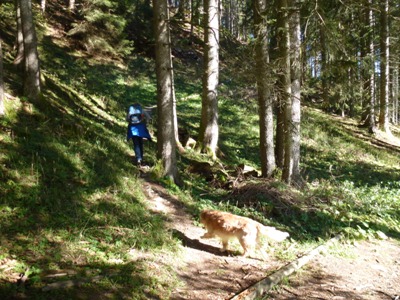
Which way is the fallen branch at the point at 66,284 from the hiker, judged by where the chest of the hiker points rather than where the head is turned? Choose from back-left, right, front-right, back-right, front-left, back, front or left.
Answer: back

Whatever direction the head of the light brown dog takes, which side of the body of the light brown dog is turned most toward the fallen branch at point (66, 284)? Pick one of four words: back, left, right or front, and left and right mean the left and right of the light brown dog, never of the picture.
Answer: left

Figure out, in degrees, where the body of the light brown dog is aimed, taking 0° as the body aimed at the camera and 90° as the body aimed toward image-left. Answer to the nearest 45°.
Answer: approximately 135°

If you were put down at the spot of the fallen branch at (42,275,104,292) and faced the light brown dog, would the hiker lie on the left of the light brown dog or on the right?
left

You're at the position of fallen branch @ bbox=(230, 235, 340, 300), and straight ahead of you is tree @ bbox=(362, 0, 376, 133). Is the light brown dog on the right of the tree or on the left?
left

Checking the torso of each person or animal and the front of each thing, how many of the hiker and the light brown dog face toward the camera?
0

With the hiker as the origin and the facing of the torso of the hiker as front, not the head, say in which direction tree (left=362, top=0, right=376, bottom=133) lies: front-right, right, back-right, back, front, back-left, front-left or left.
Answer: front-right

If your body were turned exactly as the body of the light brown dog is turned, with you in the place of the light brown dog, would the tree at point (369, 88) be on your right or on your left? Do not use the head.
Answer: on your right

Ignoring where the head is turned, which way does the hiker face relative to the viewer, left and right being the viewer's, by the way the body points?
facing away from the viewer
